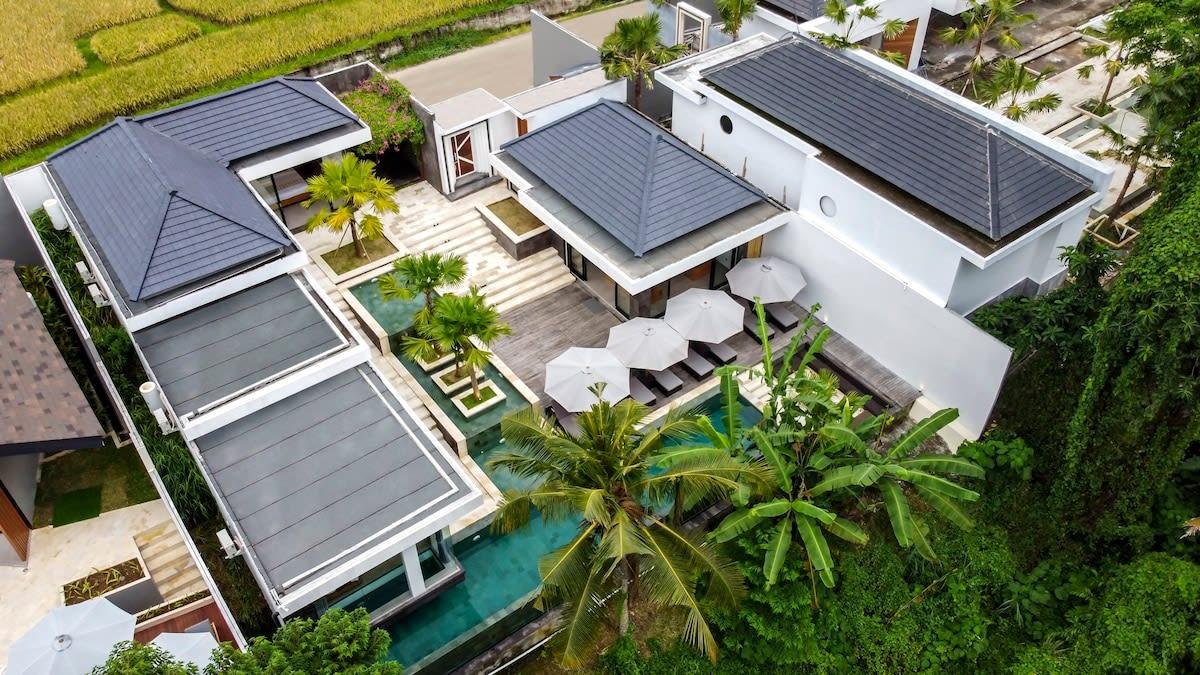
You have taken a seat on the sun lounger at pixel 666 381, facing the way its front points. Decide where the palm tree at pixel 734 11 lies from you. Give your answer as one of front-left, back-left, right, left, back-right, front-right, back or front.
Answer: back-left

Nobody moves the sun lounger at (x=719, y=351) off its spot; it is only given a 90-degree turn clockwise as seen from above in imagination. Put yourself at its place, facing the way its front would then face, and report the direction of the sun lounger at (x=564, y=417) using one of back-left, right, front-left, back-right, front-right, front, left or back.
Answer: front

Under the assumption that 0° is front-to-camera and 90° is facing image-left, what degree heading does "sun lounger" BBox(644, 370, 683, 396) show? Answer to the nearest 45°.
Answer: approximately 315°

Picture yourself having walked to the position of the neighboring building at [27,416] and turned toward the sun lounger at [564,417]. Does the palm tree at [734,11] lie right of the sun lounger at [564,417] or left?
left

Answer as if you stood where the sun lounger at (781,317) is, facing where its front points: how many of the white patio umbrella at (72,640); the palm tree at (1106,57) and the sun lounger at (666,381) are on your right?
2

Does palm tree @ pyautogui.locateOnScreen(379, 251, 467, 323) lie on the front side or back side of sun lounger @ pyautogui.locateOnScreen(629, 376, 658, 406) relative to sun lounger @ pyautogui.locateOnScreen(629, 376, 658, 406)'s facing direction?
on the back side

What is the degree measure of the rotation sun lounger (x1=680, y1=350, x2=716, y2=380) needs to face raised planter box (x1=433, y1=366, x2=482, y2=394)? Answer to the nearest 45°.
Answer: approximately 135° to its right

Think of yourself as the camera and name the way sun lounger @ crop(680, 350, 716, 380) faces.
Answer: facing the viewer and to the right of the viewer

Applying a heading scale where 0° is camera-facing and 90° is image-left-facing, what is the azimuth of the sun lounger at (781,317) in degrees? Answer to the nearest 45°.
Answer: approximately 315°

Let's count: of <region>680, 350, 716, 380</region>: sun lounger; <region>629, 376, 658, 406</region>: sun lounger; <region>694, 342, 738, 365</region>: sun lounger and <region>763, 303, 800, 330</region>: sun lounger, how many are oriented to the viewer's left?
0

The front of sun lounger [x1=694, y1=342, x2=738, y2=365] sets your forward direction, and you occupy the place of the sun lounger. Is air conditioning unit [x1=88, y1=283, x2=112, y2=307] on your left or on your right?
on your right

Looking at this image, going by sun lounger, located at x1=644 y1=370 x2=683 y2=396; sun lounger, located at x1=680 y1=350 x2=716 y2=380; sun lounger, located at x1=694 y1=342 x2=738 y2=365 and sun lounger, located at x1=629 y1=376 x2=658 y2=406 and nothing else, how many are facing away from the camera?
0

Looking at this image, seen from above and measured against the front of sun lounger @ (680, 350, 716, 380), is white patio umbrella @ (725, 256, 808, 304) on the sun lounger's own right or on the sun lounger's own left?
on the sun lounger's own left

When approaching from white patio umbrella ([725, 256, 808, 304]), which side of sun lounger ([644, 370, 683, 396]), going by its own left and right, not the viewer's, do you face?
left

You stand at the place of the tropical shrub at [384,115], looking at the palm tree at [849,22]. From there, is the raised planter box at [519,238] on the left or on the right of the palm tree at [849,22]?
right

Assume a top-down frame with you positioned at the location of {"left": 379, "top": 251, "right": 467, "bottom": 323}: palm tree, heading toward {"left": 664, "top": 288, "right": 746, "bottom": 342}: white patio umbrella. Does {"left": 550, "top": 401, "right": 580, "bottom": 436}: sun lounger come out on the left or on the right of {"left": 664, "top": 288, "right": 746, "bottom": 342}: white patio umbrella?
right

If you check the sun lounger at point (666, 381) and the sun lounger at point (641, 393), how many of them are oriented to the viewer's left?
0

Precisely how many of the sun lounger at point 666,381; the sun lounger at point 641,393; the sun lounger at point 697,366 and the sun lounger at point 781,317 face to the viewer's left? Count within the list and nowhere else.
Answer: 0

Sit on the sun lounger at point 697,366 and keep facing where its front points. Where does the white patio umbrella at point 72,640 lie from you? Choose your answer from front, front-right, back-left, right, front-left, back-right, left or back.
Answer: right

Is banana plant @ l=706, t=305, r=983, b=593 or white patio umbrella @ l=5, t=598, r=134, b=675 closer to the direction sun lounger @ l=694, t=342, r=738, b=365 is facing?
the banana plant

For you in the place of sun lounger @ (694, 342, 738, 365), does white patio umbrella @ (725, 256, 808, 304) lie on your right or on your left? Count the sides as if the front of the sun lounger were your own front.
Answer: on your left
